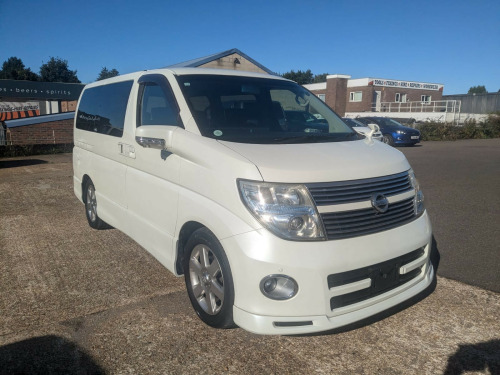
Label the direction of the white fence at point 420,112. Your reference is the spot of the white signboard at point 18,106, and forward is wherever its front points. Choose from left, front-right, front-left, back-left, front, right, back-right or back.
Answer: left

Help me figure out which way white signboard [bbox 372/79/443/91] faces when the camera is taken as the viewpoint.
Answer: facing the viewer and to the right of the viewer

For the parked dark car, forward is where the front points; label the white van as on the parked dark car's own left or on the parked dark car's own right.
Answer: on the parked dark car's own right

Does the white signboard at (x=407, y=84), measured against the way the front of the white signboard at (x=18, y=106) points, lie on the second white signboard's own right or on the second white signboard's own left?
on the second white signboard's own left

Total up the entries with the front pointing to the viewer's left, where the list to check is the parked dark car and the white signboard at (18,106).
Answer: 0

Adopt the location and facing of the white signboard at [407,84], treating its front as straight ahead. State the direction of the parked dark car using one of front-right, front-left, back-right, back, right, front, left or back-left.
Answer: front-right

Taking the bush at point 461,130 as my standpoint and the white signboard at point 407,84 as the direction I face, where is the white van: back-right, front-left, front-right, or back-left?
back-left

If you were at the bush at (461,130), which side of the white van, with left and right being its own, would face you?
left

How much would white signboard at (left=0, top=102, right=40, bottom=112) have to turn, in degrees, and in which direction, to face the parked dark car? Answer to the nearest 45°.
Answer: approximately 45° to its left

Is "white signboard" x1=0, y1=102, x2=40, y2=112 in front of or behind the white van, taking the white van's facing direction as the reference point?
behind

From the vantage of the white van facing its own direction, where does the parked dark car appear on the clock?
The parked dark car is roughly at 8 o'clock from the white van.
